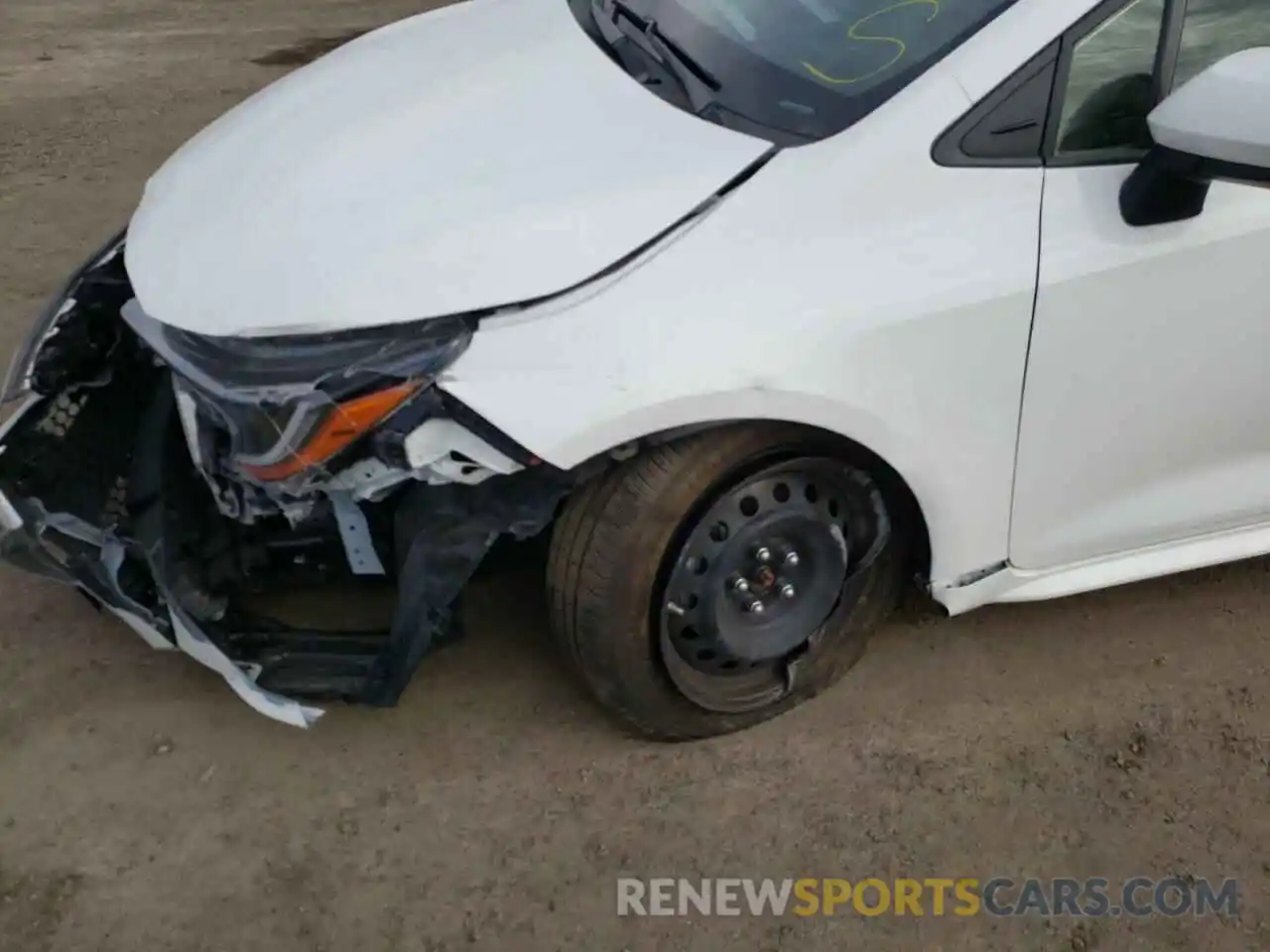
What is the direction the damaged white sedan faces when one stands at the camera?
facing the viewer and to the left of the viewer
